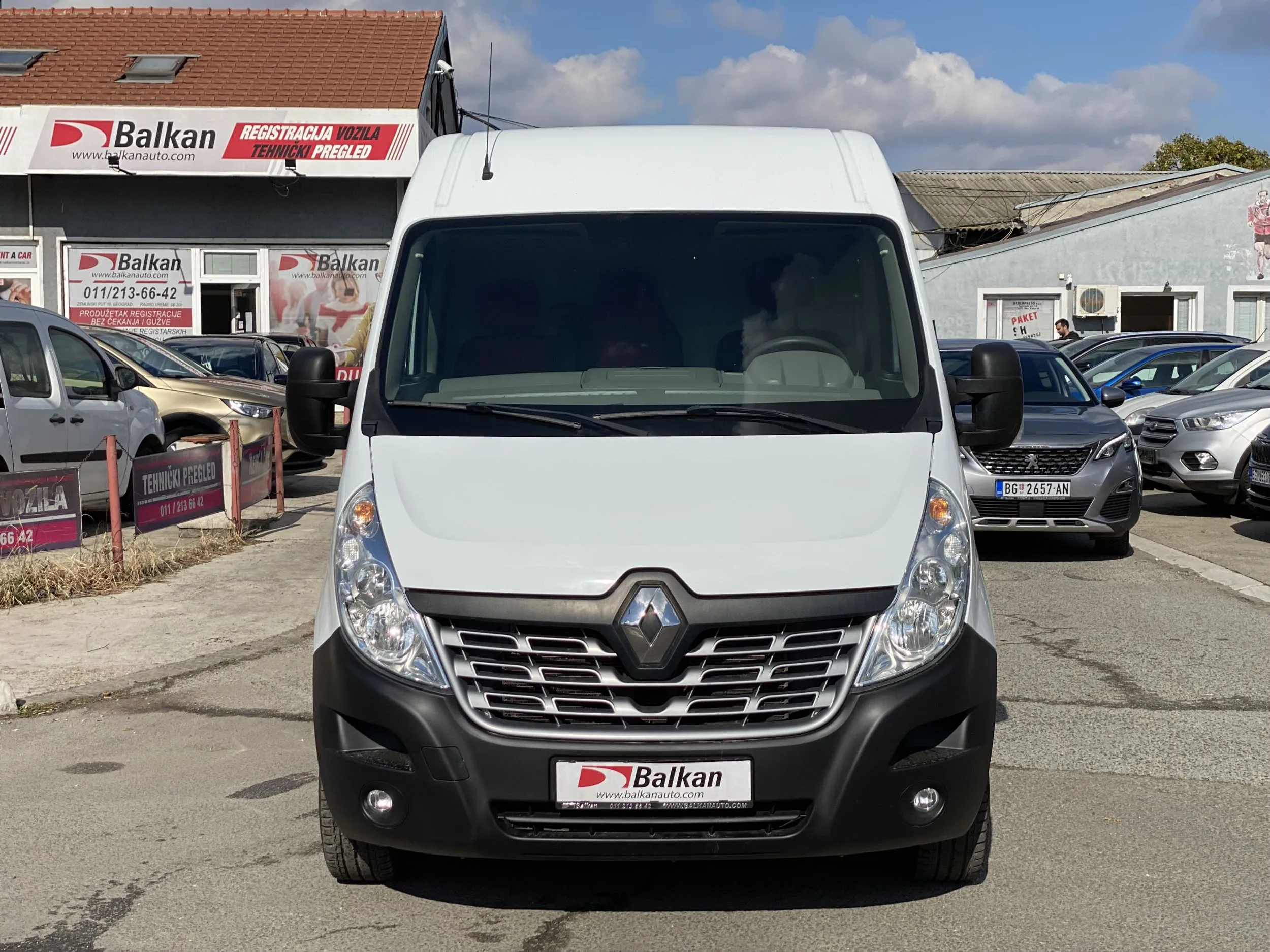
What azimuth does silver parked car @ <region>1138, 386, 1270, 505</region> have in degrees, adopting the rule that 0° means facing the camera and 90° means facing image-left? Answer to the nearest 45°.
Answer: approximately 45°

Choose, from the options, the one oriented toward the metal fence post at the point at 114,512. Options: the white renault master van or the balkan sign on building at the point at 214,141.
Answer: the balkan sign on building

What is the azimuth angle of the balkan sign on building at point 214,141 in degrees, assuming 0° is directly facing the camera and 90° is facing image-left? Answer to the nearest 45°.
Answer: approximately 0°

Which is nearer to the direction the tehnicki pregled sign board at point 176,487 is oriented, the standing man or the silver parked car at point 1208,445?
the silver parked car

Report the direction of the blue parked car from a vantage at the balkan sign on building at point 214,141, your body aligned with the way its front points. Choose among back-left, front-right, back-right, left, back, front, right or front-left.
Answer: front-left

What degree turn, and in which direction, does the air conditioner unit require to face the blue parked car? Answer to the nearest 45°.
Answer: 0° — it already faces it

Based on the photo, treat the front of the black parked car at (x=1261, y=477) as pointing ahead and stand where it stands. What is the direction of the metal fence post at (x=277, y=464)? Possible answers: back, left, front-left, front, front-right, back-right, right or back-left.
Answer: front-right

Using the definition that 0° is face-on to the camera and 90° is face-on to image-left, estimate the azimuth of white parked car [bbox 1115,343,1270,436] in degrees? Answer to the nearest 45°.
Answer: approximately 45°

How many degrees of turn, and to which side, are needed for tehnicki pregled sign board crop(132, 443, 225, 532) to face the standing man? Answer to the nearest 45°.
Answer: approximately 90° to its left

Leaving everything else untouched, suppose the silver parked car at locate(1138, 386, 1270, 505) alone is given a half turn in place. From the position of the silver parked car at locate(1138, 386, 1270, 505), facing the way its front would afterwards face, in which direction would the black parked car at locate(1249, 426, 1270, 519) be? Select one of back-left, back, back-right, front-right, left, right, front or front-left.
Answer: back-right

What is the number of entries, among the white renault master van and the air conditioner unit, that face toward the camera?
2

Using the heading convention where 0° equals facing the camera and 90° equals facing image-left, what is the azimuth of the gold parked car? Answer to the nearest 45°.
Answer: approximately 315°
